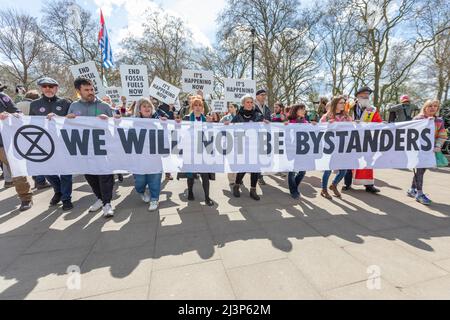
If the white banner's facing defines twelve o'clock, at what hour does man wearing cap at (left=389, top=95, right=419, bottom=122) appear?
The man wearing cap is roughly at 8 o'clock from the white banner.

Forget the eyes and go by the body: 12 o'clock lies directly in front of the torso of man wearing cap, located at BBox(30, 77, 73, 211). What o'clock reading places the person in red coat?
The person in red coat is roughly at 10 o'clock from the man wearing cap.

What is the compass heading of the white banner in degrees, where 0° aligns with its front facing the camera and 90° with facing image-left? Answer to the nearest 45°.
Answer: approximately 0°

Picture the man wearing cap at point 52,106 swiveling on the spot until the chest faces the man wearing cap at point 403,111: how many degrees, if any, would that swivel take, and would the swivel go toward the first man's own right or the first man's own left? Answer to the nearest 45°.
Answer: approximately 90° to the first man's own left
